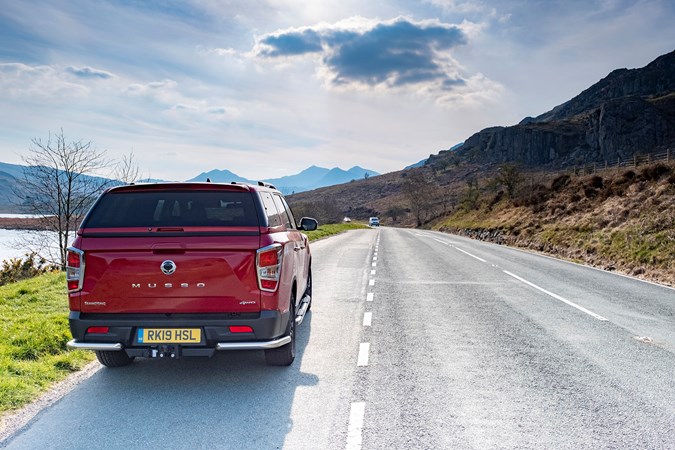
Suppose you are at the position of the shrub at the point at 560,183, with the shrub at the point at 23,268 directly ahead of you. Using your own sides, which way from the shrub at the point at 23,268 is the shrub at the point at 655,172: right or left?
left

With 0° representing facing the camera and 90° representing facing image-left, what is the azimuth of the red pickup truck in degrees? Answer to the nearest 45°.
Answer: approximately 180°

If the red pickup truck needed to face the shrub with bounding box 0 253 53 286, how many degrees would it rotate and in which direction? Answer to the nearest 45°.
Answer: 0° — it already faces it

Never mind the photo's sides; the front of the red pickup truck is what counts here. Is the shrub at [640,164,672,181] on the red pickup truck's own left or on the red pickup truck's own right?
on the red pickup truck's own right

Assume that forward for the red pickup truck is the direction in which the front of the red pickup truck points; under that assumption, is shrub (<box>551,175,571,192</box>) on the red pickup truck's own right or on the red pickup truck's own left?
on the red pickup truck's own right

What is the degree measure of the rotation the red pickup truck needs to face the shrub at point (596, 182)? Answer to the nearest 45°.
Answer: approximately 45° to its right
